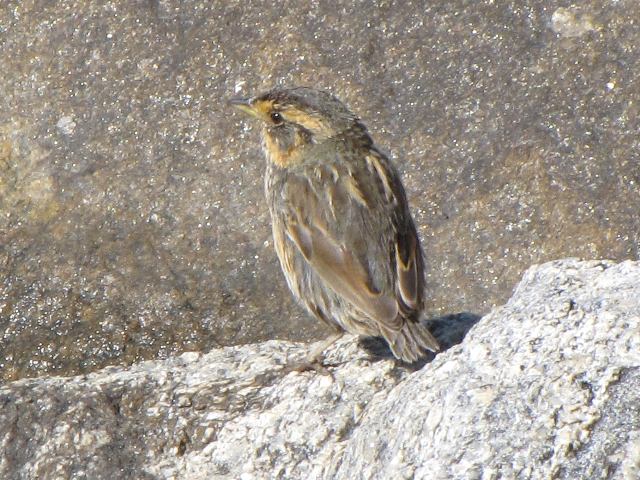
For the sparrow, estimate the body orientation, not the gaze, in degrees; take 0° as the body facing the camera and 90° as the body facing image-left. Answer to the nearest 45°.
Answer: approximately 135°
